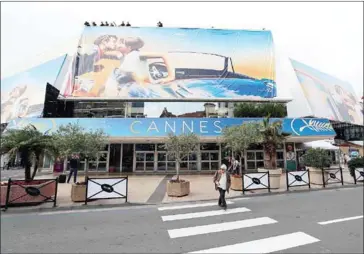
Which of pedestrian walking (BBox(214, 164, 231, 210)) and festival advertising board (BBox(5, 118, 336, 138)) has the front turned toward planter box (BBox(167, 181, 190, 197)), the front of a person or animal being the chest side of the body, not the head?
the festival advertising board

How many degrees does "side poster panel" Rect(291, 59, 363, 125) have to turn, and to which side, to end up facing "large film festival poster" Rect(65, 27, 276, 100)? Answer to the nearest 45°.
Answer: approximately 90° to its right

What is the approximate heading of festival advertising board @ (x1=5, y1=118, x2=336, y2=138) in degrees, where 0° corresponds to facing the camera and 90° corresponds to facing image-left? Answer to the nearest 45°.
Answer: approximately 0°

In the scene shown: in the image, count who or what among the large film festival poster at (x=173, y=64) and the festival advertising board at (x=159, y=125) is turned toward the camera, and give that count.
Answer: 2

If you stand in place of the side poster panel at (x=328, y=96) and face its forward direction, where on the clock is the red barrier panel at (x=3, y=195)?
The red barrier panel is roughly at 2 o'clock from the side poster panel.

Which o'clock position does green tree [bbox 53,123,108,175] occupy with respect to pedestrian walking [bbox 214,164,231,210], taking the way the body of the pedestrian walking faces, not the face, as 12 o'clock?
The green tree is roughly at 3 o'clock from the pedestrian walking.
